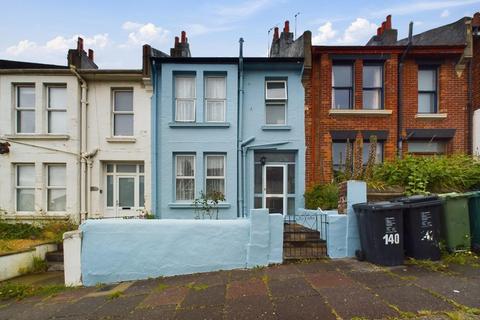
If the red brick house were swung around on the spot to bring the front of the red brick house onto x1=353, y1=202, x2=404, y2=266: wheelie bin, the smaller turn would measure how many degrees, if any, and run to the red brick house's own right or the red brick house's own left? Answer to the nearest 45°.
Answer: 0° — it already faces it

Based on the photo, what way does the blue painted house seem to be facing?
toward the camera

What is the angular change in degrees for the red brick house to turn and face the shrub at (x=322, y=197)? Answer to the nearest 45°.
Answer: approximately 45° to its right

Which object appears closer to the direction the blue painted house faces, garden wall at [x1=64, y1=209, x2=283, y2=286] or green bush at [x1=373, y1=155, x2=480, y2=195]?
the garden wall

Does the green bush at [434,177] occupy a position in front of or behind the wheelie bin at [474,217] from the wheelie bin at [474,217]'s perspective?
behind

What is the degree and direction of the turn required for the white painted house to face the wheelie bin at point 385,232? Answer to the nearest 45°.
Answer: approximately 45° to its left

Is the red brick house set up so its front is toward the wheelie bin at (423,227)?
yes

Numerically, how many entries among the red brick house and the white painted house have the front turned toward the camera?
2

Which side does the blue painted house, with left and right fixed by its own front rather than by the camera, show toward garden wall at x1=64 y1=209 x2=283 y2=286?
front

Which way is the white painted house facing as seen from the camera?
toward the camera

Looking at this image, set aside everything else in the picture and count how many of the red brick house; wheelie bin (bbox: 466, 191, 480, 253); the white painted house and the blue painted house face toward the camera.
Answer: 4

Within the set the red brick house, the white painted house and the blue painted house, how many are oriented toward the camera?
3

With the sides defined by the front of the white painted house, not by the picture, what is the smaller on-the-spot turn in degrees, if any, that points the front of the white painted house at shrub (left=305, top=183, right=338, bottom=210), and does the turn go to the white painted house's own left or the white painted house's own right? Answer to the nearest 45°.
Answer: approximately 45° to the white painted house's own left

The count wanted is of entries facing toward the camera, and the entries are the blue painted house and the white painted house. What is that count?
2
